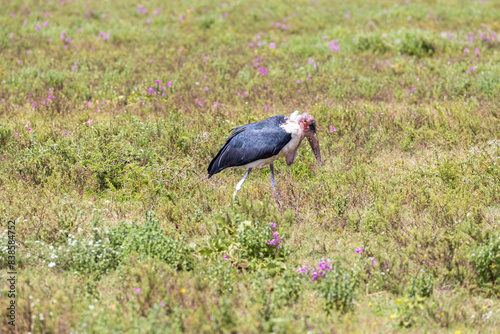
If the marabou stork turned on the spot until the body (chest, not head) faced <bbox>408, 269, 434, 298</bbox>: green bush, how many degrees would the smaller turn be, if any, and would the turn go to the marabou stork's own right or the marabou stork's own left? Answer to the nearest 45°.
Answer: approximately 45° to the marabou stork's own right

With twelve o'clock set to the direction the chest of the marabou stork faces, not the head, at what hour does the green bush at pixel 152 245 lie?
The green bush is roughly at 4 o'clock from the marabou stork.

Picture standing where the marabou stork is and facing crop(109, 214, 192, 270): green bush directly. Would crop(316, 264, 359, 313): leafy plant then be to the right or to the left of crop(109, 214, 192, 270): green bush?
left

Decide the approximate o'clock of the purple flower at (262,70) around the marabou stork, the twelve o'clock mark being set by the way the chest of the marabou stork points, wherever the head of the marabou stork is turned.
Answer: The purple flower is roughly at 9 o'clock from the marabou stork.

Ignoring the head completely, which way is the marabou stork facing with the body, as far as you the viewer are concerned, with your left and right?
facing to the right of the viewer

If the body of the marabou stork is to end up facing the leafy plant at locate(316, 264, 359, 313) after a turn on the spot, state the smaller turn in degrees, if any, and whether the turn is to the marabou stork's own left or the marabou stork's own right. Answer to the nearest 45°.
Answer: approximately 90° to the marabou stork's own right
